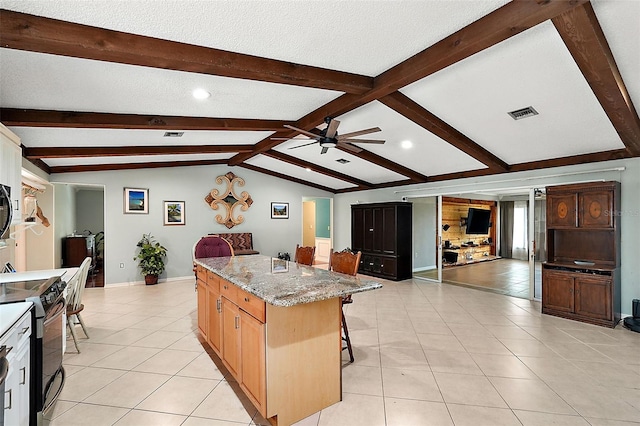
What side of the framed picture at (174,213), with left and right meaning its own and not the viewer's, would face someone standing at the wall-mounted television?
left

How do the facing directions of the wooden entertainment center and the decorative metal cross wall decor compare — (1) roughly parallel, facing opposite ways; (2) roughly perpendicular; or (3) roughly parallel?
roughly perpendicular

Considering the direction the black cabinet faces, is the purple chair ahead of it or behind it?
ahead

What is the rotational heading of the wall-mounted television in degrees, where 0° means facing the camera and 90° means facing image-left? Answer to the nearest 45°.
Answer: approximately 315°

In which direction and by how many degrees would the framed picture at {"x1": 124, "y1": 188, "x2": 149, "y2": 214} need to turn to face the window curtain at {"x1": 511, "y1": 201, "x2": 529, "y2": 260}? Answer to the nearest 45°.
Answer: approximately 90° to its left

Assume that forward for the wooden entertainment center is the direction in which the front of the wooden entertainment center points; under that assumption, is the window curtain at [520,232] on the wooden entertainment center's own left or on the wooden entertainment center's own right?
on the wooden entertainment center's own right

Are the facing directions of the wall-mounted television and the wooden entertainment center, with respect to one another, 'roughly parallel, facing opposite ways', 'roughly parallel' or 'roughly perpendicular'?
roughly perpendicular

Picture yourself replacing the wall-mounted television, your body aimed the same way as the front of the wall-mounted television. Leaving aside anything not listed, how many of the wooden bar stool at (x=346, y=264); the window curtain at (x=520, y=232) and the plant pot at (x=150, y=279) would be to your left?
1
